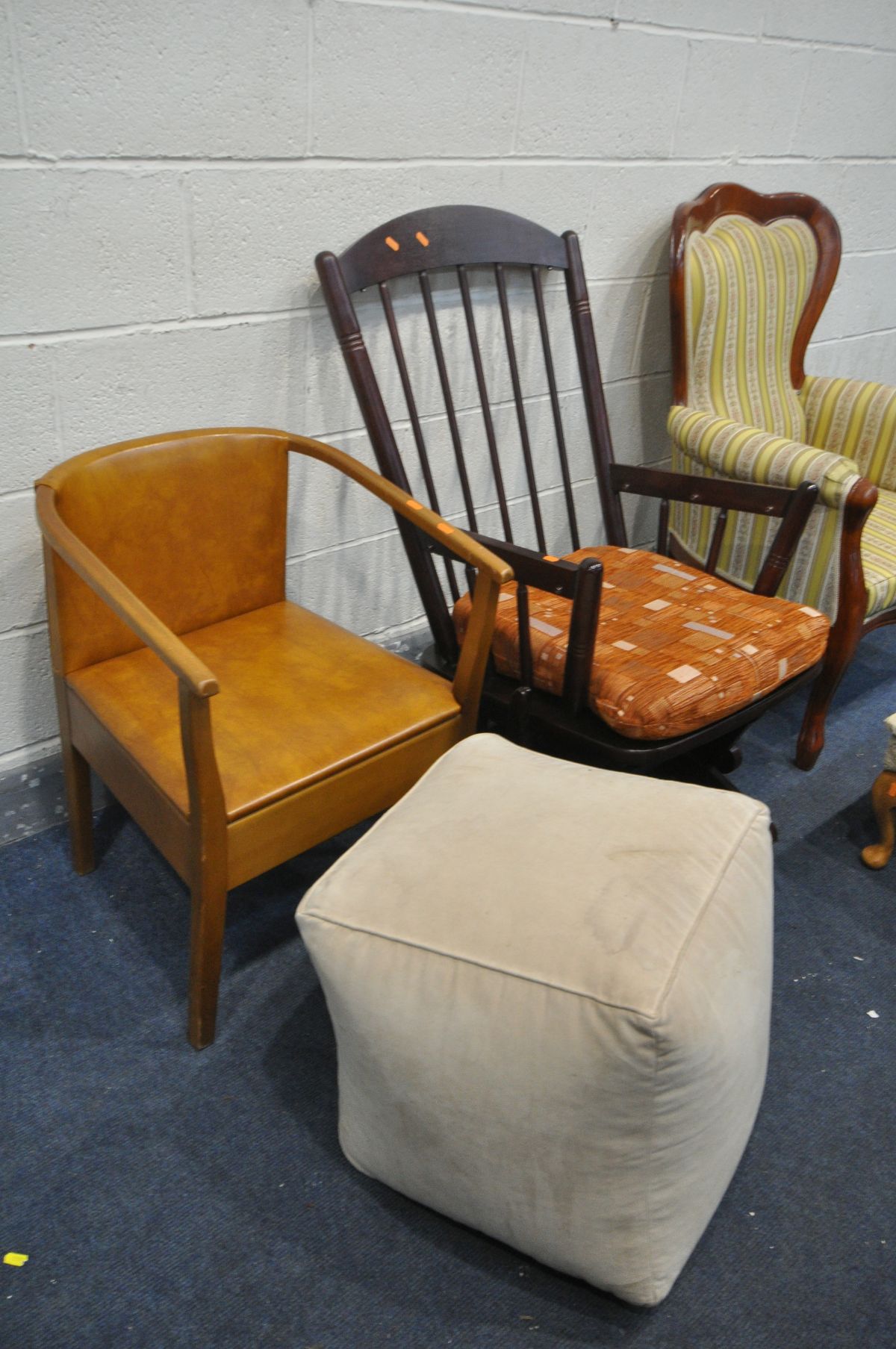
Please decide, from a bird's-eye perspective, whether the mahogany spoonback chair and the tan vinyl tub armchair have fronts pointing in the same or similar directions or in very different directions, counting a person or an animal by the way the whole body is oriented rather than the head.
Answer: same or similar directions

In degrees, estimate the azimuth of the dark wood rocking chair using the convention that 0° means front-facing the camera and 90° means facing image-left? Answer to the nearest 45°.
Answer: approximately 315°

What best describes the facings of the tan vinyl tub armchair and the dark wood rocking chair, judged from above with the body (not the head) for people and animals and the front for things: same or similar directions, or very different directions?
same or similar directions

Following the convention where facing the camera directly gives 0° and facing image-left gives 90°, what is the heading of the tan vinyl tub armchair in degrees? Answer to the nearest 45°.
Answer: approximately 315°

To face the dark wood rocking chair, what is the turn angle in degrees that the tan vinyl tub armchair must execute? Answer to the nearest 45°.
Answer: approximately 90° to its left

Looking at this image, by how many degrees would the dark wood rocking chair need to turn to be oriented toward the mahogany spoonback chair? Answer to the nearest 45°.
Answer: approximately 90° to its left

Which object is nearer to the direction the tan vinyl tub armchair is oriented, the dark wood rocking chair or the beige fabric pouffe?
the beige fabric pouffe

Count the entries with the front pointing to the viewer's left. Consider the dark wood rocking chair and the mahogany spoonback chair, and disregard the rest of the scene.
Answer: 0

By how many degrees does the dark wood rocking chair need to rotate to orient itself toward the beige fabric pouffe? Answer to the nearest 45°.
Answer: approximately 45° to its right

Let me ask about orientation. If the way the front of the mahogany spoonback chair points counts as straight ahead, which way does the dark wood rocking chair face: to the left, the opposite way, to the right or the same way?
the same way

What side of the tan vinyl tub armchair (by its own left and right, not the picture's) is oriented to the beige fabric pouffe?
front

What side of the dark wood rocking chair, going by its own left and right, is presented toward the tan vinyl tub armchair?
right

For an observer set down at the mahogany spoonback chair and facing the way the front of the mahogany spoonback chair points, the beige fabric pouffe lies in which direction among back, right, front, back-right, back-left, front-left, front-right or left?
front-right

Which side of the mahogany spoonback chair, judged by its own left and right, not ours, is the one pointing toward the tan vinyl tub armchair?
right

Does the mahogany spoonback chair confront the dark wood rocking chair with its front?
no

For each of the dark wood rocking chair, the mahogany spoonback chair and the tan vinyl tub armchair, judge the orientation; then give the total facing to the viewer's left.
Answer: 0

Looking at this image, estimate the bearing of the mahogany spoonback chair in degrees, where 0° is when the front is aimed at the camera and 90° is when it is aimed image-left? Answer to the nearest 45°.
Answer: approximately 315°
